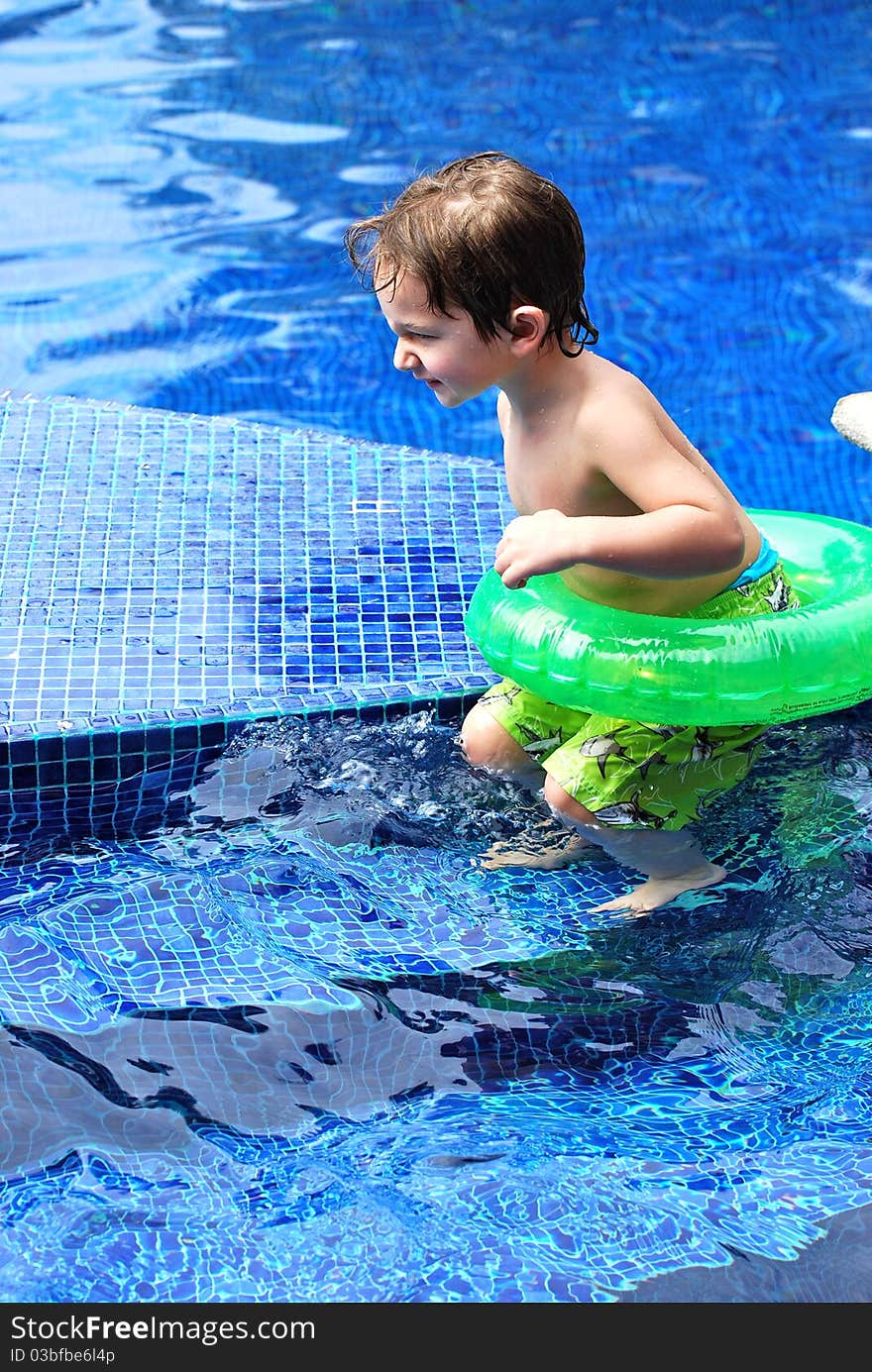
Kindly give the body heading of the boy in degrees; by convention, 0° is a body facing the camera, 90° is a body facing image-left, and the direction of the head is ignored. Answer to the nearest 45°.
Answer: approximately 90°

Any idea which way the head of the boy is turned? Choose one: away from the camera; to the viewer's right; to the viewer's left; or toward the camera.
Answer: to the viewer's left
